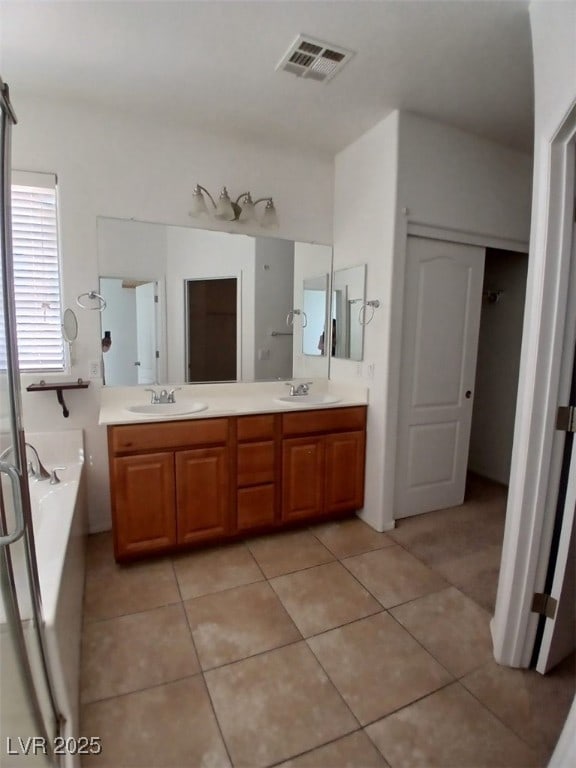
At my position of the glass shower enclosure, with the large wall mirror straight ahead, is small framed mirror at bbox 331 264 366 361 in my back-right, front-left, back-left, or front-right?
front-right

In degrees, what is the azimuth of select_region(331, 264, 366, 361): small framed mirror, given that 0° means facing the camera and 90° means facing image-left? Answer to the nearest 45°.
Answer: approximately 45°

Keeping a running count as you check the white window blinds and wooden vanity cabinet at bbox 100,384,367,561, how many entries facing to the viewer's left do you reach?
0

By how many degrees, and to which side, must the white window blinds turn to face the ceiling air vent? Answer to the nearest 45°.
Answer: approximately 45° to its left

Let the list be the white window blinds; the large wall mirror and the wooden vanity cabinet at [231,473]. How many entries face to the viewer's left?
0

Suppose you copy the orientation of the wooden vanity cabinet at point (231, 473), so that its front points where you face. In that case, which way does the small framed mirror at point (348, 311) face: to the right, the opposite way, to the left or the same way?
to the right

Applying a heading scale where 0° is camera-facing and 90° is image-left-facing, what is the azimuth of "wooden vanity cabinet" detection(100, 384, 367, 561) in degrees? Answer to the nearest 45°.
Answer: approximately 315°

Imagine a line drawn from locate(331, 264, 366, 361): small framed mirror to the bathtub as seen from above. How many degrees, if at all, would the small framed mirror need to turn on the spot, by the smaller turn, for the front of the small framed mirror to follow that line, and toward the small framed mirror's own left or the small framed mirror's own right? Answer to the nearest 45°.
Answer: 0° — it already faces it

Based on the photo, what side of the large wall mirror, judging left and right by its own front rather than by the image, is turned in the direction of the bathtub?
right

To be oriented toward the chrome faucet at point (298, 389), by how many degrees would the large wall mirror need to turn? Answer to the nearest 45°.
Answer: approximately 45° to its left

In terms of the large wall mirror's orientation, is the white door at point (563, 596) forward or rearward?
forward

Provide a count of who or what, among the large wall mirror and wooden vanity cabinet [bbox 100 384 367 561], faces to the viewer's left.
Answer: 0
